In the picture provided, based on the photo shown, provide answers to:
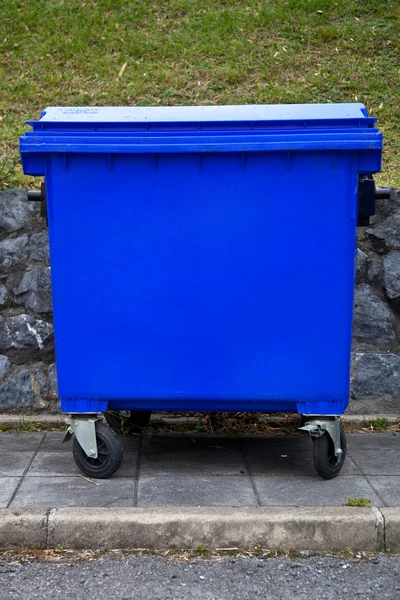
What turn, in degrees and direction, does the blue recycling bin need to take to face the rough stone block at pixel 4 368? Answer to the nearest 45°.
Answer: approximately 135° to its right

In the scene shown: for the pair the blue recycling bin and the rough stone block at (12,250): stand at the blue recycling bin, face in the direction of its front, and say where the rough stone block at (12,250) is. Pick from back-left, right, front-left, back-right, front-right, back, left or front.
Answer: back-right

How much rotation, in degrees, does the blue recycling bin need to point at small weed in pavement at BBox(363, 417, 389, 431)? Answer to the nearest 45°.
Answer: approximately 135° to its left

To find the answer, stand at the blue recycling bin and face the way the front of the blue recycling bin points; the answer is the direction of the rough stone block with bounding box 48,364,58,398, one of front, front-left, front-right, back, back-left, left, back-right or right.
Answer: back-right

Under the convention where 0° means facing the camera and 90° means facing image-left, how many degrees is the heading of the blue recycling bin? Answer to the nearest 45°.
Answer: approximately 0°

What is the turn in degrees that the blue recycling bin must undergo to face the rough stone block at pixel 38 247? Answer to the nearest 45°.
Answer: approximately 135° to its right

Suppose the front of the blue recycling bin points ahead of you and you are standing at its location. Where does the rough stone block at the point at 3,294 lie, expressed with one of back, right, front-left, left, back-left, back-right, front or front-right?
back-right

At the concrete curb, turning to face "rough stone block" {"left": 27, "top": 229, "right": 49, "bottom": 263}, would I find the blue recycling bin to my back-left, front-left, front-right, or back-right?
front-right
